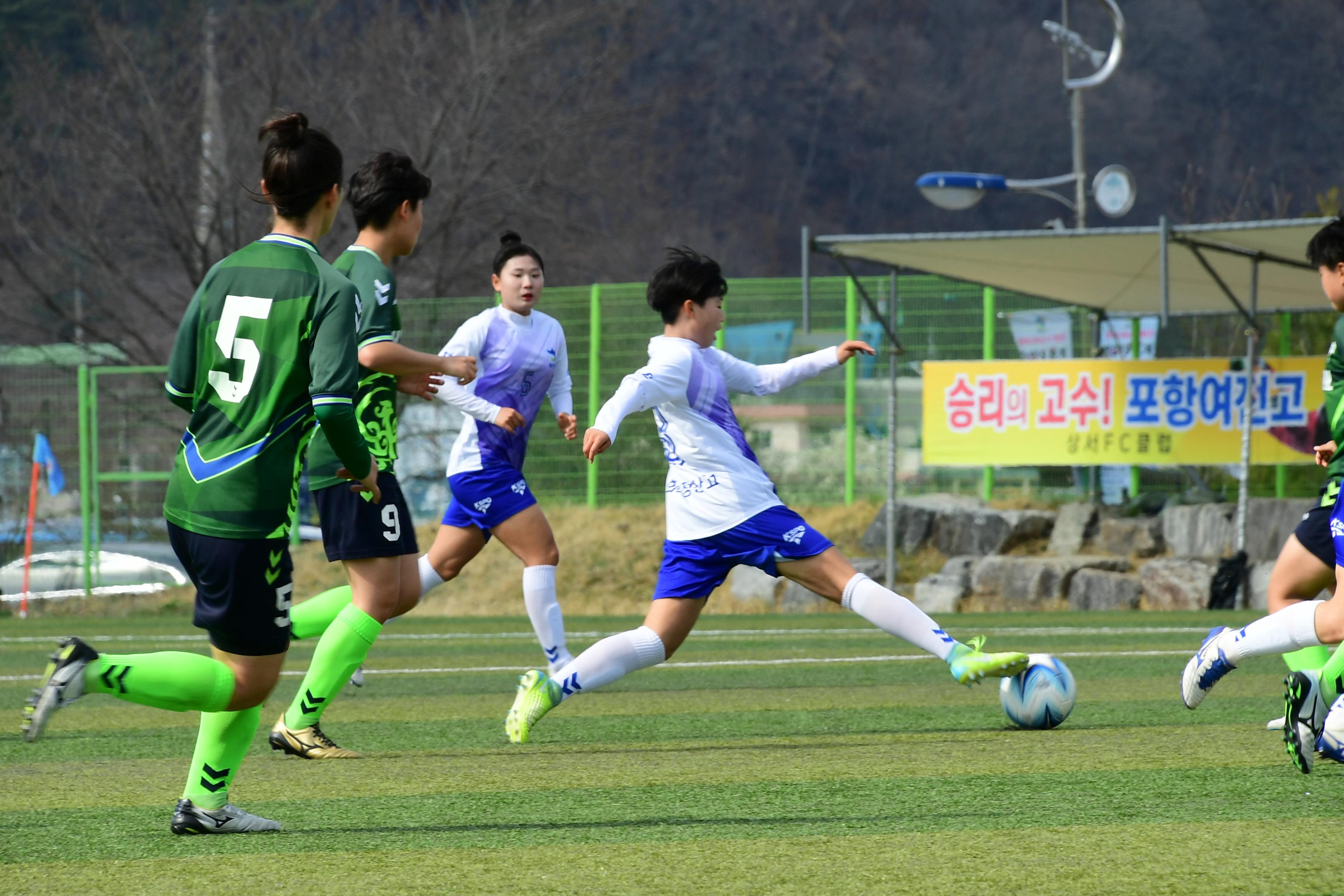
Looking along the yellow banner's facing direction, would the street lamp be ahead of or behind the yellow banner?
behind

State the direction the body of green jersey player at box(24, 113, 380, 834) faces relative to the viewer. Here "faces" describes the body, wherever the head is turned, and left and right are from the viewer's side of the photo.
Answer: facing away from the viewer and to the right of the viewer

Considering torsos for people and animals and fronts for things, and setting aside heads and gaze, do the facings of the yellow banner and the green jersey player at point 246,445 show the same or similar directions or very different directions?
very different directions

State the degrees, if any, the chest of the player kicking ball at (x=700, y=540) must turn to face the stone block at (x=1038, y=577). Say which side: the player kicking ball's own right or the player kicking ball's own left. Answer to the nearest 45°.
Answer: approximately 90° to the player kicking ball's own left

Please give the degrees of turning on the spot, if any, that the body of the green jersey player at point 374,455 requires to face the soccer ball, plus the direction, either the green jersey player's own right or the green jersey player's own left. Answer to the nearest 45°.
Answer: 0° — they already face it

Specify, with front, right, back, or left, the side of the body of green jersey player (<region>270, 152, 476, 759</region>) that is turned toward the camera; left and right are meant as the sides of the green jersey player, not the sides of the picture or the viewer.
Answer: right

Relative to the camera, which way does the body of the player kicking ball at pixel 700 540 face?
to the viewer's right

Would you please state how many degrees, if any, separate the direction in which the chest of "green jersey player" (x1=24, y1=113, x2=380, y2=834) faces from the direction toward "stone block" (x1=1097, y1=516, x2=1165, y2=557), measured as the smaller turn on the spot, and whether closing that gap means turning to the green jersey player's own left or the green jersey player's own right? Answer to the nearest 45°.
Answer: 0° — they already face it

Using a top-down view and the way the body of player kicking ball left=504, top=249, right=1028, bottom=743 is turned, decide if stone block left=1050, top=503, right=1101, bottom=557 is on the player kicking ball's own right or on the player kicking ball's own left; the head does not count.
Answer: on the player kicking ball's own left
